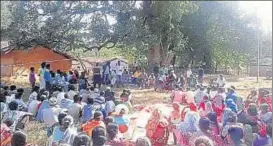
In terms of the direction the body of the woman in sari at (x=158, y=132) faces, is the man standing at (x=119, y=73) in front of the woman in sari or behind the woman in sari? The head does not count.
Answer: in front

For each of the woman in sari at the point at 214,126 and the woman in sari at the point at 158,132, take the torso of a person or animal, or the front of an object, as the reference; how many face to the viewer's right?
0

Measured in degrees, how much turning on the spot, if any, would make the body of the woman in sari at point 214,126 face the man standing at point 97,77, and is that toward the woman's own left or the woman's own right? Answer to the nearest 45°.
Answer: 0° — they already face them

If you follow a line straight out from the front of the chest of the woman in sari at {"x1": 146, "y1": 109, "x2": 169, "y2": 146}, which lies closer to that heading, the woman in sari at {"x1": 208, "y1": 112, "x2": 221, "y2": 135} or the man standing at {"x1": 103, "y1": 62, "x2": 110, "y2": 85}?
the man standing

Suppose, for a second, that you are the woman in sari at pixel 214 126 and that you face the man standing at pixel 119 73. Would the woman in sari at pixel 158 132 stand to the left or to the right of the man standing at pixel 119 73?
left

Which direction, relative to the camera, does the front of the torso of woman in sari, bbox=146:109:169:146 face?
away from the camera

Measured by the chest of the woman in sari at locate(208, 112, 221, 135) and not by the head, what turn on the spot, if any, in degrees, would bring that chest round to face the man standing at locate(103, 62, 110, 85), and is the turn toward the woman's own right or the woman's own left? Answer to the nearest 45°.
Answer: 0° — they already face them

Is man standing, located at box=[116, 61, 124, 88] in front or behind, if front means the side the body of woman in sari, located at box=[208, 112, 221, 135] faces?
in front

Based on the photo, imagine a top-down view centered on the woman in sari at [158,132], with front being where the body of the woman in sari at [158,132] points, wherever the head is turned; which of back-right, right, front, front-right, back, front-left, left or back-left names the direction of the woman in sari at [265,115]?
right

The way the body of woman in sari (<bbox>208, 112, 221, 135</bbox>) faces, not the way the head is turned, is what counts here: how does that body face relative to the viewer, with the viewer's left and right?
facing away from the viewer and to the left of the viewer

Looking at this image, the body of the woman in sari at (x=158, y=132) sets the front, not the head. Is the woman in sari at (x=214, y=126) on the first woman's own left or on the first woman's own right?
on the first woman's own right

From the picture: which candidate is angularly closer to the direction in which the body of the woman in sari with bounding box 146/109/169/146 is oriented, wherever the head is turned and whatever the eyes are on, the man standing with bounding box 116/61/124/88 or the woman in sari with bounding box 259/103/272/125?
the man standing

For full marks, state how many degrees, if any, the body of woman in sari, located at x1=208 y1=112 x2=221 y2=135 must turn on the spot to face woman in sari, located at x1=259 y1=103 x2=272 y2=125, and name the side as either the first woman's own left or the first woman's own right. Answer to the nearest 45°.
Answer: approximately 90° to the first woman's own right
